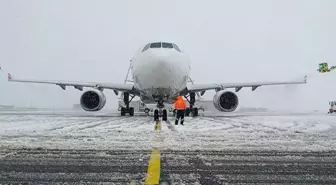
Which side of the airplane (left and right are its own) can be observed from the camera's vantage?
front
